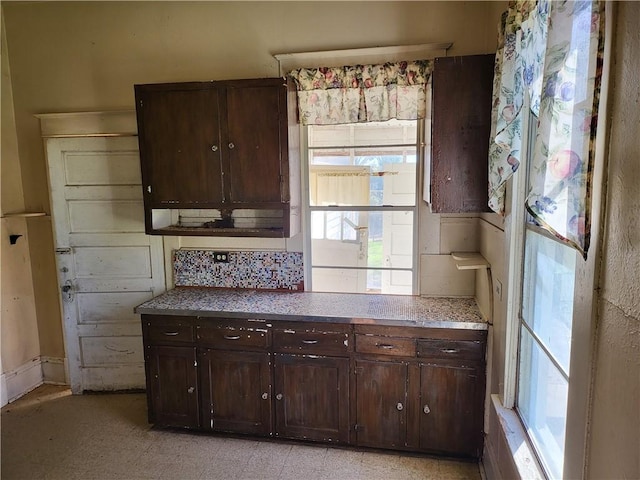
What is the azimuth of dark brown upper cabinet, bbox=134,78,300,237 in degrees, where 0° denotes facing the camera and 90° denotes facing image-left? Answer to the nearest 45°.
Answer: approximately 0°

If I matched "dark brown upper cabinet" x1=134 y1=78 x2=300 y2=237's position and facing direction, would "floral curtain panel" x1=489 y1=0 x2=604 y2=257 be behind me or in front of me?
in front

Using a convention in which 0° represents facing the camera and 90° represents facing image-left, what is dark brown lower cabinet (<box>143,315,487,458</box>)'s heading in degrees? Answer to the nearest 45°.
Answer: approximately 0°

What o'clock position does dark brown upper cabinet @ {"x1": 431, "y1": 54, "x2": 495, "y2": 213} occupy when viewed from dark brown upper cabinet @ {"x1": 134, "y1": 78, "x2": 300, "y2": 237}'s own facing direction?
dark brown upper cabinet @ {"x1": 431, "y1": 54, "x2": 495, "y2": 213} is roughly at 10 o'clock from dark brown upper cabinet @ {"x1": 134, "y1": 78, "x2": 300, "y2": 237}.

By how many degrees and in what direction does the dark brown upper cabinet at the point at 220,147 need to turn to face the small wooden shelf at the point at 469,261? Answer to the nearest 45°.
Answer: approximately 45° to its left

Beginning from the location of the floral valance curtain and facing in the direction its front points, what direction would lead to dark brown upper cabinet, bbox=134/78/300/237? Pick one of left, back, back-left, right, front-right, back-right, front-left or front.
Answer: right

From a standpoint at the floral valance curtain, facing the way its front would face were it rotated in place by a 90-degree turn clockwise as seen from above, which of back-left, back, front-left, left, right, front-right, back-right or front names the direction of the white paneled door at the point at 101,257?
front

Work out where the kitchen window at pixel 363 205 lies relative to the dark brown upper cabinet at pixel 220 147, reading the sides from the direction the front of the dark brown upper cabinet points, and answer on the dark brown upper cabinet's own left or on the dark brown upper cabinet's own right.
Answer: on the dark brown upper cabinet's own left

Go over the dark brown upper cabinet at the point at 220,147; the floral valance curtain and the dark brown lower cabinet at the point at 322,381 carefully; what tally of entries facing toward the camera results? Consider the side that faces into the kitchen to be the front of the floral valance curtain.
3

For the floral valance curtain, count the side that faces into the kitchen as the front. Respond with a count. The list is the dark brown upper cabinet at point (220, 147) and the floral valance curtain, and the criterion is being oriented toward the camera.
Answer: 2

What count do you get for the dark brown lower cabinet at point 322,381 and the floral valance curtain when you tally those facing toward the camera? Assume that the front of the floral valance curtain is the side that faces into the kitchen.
2
